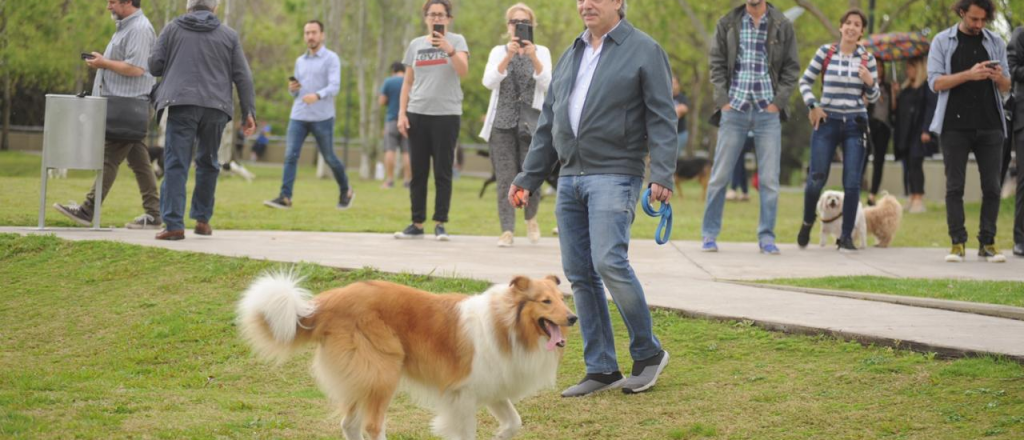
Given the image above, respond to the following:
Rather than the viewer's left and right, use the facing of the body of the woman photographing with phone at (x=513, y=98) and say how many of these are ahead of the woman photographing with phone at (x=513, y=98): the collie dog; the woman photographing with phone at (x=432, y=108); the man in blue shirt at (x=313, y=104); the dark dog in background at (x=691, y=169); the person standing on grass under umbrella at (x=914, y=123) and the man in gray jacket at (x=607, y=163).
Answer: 2

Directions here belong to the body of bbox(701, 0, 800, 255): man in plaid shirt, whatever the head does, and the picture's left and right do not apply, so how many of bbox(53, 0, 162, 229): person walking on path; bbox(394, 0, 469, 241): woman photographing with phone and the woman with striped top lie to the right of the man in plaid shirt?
2

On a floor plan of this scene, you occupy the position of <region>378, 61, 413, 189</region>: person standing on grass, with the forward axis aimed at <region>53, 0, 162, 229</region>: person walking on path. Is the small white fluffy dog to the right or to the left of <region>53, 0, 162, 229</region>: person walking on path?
left

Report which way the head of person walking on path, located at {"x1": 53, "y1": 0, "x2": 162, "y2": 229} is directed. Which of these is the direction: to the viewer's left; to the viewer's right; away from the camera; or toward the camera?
to the viewer's left

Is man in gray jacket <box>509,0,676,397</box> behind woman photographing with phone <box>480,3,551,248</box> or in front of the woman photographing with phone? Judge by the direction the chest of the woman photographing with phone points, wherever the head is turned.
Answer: in front

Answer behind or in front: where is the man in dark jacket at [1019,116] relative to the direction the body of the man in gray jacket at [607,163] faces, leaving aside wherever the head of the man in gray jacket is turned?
behind

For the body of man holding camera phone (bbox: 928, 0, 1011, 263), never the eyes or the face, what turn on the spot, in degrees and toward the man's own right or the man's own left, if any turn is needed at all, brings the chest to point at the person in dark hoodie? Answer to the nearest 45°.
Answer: approximately 45° to the man's own right

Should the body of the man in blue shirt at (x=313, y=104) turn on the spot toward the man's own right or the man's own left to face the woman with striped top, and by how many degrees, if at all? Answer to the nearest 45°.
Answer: approximately 90° to the man's own left

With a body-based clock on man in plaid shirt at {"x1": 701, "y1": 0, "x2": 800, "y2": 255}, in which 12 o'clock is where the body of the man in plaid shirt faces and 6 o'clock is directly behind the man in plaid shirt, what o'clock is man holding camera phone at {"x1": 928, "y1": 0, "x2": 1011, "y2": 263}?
The man holding camera phone is roughly at 9 o'clock from the man in plaid shirt.

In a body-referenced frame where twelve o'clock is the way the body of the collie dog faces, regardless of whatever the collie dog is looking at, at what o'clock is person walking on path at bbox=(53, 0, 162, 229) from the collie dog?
The person walking on path is roughly at 8 o'clock from the collie dog.

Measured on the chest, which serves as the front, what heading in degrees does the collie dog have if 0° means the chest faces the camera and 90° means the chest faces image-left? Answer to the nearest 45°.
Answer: approximately 270°

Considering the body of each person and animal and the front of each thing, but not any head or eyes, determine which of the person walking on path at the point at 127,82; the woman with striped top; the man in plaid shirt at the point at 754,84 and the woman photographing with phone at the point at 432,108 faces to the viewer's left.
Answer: the person walking on path

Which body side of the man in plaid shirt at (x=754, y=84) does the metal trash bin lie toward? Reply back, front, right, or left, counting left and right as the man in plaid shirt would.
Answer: right

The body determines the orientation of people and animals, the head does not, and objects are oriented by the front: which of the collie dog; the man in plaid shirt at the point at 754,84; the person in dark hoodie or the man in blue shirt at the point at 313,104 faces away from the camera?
the person in dark hoodie

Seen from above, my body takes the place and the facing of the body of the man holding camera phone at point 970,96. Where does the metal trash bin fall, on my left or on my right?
on my right

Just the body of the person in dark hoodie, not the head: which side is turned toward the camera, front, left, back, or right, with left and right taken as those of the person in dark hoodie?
back
